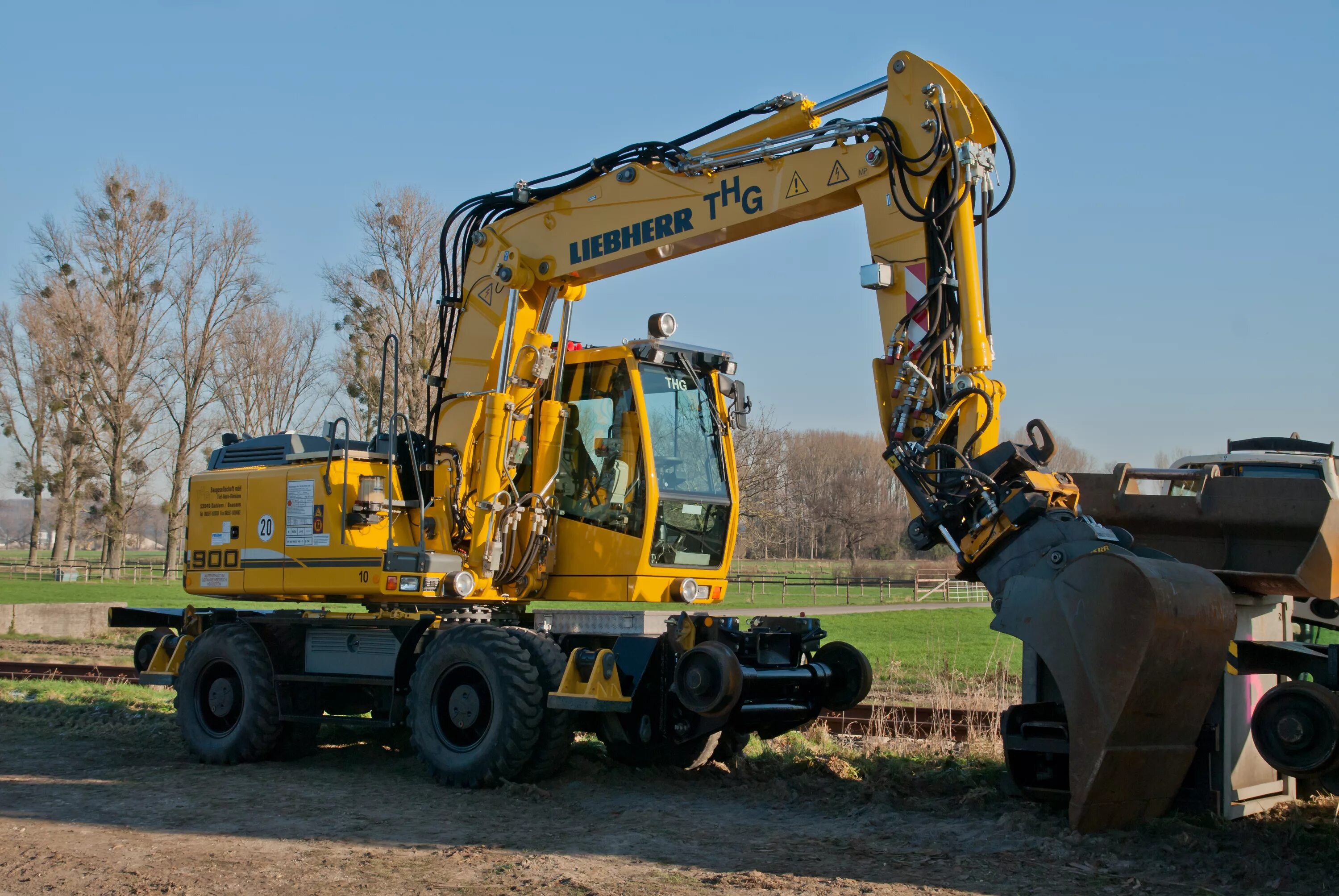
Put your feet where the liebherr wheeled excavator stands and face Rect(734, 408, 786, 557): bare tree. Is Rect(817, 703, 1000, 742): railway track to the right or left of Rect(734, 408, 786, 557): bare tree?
right

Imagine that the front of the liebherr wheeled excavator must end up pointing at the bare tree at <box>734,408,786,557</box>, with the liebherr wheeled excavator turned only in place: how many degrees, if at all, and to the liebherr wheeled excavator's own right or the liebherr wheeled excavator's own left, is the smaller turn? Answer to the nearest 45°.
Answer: approximately 135° to the liebherr wheeled excavator's own left

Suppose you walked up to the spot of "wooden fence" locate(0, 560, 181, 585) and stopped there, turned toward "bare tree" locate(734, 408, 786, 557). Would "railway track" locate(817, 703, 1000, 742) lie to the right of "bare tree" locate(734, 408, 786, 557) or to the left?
right

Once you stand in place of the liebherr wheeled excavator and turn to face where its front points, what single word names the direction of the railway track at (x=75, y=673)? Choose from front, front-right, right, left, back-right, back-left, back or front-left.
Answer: back

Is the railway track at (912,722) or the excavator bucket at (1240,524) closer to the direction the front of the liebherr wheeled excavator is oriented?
the excavator bucket

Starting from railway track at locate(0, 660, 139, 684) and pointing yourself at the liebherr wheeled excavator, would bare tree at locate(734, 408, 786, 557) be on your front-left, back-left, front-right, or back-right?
back-left

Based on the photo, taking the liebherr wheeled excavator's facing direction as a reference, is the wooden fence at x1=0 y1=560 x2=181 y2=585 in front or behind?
behind

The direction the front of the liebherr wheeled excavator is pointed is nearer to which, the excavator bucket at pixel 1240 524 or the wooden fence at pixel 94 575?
the excavator bucket

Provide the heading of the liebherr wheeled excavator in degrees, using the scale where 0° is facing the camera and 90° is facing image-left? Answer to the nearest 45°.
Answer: approximately 315°
